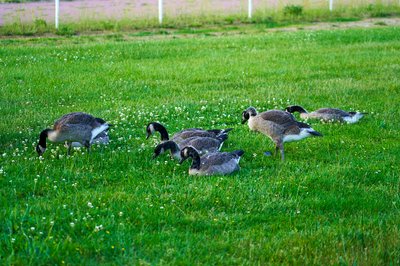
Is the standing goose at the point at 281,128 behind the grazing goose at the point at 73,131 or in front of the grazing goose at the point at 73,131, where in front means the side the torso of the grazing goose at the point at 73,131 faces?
behind

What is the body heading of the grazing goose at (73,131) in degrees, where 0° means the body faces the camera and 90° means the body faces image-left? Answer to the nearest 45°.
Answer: approximately 90°

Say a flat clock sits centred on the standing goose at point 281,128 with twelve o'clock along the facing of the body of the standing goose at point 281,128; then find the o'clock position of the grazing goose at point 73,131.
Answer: the grazing goose at point 73,131 is roughly at 12 o'clock from the standing goose at point 281,128.

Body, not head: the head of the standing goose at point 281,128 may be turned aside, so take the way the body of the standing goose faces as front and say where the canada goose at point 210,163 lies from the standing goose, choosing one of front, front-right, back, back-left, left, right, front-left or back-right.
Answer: front-left

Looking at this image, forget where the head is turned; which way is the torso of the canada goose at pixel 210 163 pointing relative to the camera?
to the viewer's left

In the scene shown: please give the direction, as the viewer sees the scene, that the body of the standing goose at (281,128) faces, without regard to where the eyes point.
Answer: to the viewer's left

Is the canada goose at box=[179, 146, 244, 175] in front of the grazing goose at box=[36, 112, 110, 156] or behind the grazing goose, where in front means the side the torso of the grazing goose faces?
behind

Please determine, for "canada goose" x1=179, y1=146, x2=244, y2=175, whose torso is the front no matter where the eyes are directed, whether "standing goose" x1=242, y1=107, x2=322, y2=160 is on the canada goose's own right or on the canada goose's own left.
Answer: on the canada goose's own right

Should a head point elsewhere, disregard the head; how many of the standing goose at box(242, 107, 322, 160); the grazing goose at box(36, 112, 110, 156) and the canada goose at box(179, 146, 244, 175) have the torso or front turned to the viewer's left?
3
